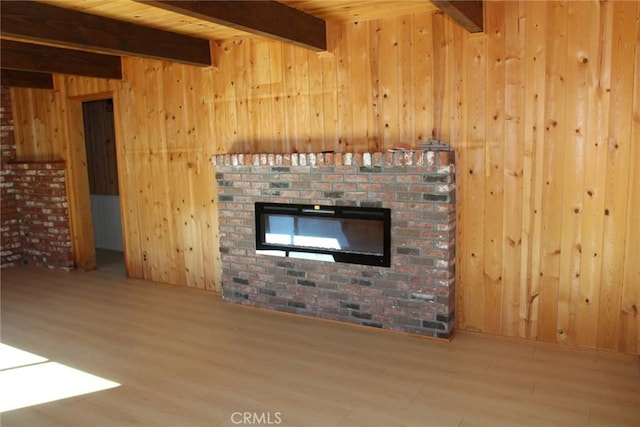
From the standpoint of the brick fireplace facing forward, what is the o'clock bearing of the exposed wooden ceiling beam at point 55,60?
The exposed wooden ceiling beam is roughly at 2 o'clock from the brick fireplace.

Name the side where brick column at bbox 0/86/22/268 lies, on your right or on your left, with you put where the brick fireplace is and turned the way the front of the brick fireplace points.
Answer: on your right

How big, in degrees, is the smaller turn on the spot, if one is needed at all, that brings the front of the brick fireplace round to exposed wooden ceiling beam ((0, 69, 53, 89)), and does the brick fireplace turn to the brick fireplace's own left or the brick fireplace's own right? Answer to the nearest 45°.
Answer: approximately 90° to the brick fireplace's own right

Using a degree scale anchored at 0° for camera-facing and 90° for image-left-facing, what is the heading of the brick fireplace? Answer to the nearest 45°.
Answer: approximately 45°

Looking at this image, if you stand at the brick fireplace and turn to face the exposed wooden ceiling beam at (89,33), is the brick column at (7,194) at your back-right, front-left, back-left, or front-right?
front-right
